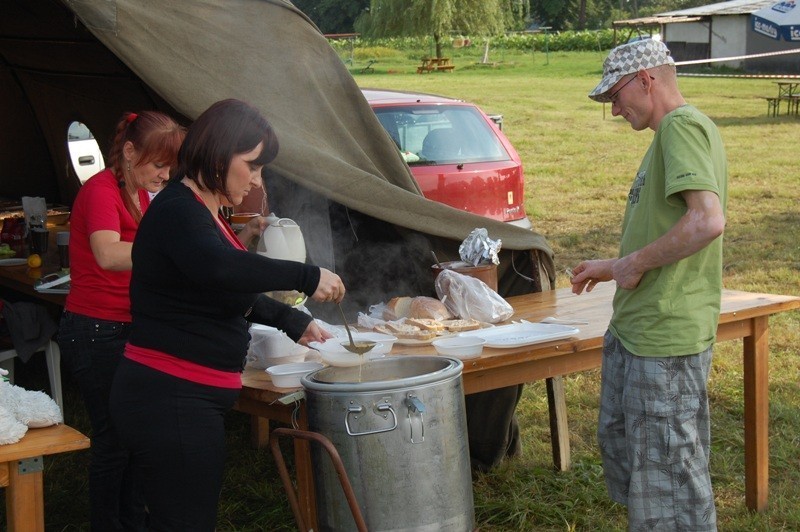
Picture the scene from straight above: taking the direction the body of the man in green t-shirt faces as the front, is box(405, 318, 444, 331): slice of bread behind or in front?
in front

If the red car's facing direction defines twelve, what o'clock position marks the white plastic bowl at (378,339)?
The white plastic bowl is roughly at 6 o'clock from the red car.

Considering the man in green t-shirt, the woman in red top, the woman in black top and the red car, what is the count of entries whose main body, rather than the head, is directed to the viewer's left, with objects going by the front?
1

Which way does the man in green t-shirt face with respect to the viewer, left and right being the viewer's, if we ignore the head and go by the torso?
facing to the left of the viewer

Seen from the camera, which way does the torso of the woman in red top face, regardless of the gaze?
to the viewer's right

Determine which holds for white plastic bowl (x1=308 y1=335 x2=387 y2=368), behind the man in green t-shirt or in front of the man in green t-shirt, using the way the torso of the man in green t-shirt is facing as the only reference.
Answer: in front

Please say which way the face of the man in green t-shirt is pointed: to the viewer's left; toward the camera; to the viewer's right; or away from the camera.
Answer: to the viewer's left

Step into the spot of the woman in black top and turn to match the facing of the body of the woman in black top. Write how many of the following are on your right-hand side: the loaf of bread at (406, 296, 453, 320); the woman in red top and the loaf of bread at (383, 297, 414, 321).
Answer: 0

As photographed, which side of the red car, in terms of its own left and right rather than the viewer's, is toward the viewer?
back

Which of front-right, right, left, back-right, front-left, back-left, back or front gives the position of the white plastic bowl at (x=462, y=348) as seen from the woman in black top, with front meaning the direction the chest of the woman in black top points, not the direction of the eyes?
front-left

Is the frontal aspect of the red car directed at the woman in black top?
no

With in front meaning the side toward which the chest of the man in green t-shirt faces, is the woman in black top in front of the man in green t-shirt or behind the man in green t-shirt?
in front

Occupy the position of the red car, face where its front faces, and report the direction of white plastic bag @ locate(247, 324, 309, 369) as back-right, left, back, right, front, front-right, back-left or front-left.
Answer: back

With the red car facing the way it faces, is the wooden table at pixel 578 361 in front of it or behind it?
behind

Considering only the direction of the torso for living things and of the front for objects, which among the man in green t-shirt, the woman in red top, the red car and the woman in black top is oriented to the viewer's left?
the man in green t-shirt

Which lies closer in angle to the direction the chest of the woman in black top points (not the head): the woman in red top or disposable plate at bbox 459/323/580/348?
the disposable plate

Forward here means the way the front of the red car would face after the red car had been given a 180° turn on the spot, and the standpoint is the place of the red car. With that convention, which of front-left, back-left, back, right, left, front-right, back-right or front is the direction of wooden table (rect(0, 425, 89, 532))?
front

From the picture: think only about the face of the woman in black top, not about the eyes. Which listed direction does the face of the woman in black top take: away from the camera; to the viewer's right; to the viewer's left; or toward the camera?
to the viewer's right

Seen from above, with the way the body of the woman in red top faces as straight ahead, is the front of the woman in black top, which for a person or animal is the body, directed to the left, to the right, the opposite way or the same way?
the same way

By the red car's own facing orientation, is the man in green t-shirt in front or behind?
behind

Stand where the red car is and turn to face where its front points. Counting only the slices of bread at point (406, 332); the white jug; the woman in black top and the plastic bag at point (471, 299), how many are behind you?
4
